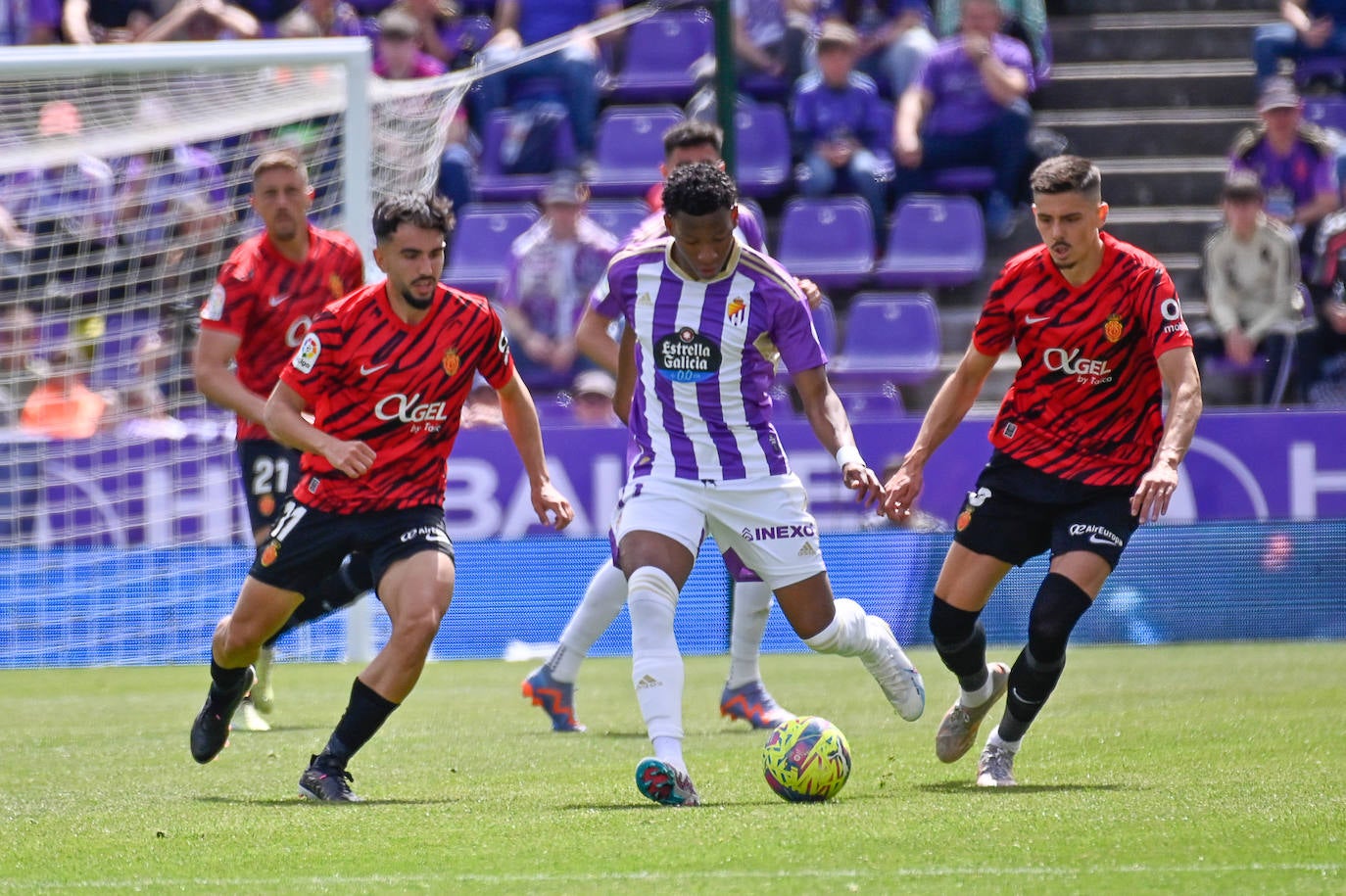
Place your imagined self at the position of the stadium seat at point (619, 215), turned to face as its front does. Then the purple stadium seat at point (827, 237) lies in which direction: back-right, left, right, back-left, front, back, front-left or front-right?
left

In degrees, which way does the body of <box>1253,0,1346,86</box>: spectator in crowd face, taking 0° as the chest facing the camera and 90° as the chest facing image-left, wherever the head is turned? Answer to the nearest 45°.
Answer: approximately 45°

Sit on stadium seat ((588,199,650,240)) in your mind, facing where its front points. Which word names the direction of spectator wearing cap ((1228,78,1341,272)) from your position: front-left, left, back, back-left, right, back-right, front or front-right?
left

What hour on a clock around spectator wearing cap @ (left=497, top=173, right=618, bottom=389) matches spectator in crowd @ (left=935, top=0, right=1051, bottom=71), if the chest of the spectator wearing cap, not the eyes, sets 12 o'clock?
The spectator in crowd is roughly at 8 o'clock from the spectator wearing cap.

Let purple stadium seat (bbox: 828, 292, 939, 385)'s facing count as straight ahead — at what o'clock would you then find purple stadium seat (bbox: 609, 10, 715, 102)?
purple stadium seat (bbox: 609, 10, 715, 102) is roughly at 5 o'clock from purple stadium seat (bbox: 828, 292, 939, 385).

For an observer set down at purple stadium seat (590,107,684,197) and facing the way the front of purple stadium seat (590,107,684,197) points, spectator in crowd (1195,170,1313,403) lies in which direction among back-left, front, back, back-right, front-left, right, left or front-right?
front-left

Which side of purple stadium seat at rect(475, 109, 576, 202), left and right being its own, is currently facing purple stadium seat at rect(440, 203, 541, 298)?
front

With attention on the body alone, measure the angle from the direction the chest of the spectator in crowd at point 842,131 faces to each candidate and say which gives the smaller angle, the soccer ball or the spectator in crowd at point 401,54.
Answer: the soccer ball

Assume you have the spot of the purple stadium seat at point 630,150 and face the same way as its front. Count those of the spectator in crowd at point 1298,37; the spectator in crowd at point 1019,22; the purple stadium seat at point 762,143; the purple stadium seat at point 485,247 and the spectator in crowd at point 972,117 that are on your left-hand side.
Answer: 4

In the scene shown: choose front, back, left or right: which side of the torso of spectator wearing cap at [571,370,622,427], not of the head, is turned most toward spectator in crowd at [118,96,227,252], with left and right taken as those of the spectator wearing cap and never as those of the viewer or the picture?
right

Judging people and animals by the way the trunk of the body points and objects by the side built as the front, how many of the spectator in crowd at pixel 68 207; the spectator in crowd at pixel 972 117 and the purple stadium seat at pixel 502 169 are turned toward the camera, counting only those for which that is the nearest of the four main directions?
3

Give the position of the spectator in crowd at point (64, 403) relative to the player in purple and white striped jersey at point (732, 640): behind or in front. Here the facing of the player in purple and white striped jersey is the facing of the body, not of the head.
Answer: behind

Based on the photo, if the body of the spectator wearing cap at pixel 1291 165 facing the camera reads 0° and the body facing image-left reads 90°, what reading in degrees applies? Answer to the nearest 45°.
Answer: approximately 0°

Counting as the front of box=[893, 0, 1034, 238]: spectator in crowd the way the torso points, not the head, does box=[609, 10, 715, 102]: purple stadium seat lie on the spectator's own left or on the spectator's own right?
on the spectator's own right

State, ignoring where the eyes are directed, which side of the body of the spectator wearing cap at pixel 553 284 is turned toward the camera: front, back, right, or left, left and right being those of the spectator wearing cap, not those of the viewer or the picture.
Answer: front
